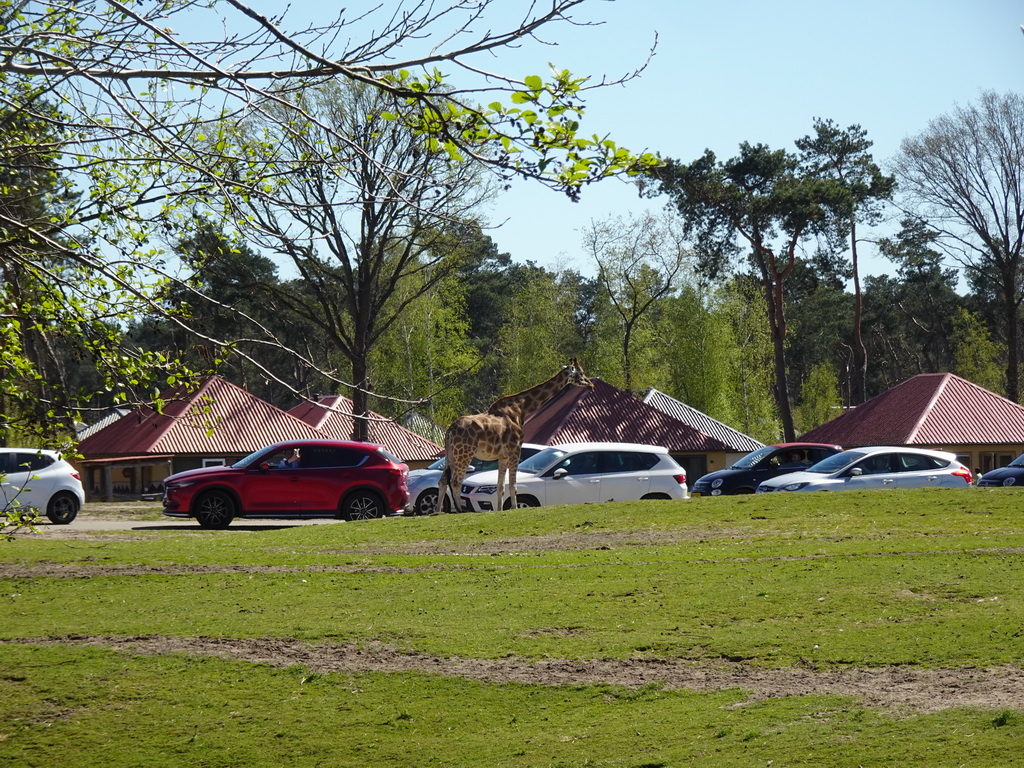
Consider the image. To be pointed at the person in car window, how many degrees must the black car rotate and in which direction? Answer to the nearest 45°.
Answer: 0° — it already faces them

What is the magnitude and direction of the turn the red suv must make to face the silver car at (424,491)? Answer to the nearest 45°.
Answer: approximately 135° to its right

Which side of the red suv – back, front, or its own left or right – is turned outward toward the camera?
left

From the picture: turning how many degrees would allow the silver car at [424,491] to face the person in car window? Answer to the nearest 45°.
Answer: approximately 45° to its left

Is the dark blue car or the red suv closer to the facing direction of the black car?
the red suv

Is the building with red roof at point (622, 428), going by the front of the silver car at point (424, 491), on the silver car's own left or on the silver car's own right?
on the silver car's own right

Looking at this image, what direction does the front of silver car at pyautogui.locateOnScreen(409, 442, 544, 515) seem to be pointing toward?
to the viewer's left

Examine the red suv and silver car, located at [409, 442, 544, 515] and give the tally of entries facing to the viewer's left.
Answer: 2

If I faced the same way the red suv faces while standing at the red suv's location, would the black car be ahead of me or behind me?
behind

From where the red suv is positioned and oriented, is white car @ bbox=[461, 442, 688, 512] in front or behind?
behind

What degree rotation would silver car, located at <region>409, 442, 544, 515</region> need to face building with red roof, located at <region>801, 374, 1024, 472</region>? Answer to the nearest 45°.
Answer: approximately 135° to its right

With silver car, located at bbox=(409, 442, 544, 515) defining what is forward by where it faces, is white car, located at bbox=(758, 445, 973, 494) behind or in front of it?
behind

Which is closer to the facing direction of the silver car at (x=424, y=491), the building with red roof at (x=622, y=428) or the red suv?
the red suv

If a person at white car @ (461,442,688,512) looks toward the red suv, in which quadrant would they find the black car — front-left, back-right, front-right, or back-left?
back-right

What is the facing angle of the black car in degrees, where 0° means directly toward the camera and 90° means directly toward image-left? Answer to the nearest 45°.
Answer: approximately 45°

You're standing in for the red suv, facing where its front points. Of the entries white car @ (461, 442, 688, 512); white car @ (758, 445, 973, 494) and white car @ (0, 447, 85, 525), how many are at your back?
2
